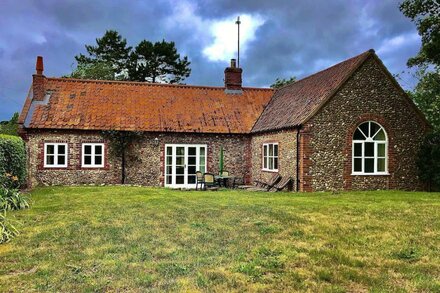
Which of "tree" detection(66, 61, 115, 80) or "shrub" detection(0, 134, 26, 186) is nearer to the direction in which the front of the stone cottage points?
the shrub

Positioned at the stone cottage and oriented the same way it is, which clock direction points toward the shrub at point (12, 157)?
The shrub is roughly at 2 o'clock from the stone cottage.

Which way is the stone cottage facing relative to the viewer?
toward the camera

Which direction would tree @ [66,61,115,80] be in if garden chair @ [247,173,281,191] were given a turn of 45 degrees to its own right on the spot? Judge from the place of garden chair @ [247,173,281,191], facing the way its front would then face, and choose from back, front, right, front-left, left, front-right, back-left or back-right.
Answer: front

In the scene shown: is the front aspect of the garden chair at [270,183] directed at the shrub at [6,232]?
no

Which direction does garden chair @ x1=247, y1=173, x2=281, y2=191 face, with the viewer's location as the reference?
facing to the left of the viewer

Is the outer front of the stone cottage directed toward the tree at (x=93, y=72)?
no

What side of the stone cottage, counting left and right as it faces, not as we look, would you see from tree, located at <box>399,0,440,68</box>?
left

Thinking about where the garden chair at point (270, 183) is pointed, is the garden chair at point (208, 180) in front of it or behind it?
in front

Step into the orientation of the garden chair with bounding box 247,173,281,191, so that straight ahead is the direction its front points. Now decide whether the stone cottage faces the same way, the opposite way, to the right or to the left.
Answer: to the left
